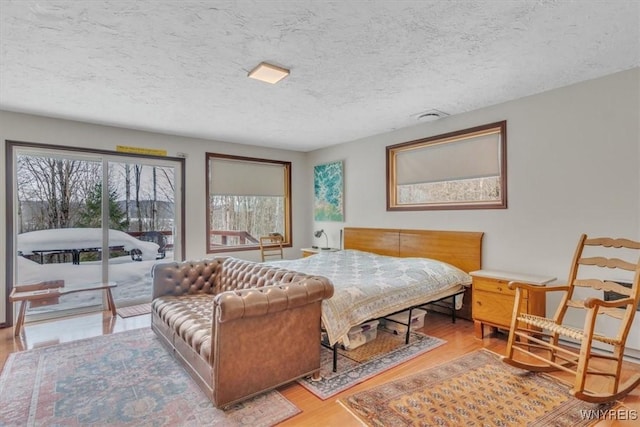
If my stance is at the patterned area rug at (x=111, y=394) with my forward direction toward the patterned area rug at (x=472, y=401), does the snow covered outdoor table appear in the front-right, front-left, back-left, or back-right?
back-left

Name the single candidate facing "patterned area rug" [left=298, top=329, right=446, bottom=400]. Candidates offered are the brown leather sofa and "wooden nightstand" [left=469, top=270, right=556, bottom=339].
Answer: the wooden nightstand

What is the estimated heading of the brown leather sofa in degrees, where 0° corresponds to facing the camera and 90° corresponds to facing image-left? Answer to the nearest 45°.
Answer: approximately 45°

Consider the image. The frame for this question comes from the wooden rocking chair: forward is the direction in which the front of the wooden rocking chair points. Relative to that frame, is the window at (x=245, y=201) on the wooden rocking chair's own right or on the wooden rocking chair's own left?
on the wooden rocking chair's own right

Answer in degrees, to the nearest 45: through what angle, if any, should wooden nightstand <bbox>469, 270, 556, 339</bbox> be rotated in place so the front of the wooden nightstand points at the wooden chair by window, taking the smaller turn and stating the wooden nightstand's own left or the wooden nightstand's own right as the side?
approximately 45° to the wooden nightstand's own right

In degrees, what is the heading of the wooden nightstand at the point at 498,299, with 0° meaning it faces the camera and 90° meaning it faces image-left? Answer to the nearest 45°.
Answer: approximately 45°

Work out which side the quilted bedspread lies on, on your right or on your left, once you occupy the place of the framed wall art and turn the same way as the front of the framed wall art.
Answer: on your left

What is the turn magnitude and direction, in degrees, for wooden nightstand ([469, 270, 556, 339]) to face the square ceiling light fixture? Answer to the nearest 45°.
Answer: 0° — it already faces it

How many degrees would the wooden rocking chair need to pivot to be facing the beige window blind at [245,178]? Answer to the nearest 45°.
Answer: approximately 45° to its right

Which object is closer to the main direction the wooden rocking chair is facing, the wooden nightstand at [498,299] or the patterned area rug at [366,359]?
the patterned area rug

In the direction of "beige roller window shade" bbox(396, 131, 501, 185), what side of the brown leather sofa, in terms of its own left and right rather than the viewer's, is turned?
back

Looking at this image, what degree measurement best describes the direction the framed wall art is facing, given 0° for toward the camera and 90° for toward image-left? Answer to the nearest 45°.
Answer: approximately 45°
